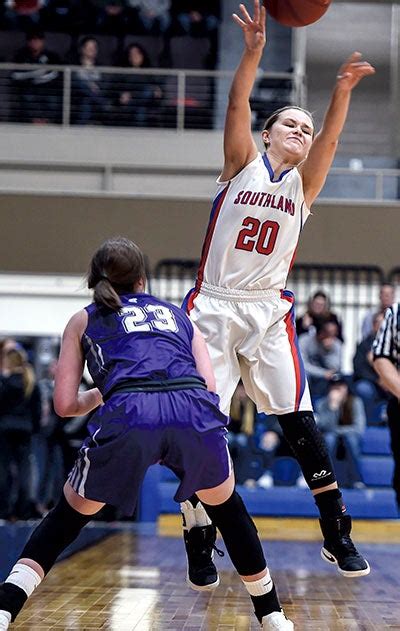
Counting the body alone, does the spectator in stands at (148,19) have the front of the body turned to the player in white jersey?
yes

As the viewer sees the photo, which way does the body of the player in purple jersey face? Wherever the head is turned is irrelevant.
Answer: away from the camera

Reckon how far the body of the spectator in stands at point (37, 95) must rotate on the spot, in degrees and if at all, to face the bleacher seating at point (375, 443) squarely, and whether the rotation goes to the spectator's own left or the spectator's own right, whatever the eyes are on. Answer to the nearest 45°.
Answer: approximately 45° to the spectator's own left

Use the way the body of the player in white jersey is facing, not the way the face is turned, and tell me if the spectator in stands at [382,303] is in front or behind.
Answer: behind

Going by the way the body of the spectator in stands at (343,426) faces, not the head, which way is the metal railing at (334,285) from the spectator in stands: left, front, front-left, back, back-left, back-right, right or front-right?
back

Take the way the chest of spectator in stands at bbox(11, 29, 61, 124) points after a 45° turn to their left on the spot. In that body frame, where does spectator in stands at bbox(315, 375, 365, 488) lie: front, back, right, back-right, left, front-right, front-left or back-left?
front

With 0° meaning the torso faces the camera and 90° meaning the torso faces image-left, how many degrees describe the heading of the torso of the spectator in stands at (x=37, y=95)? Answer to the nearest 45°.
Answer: approximately 0°

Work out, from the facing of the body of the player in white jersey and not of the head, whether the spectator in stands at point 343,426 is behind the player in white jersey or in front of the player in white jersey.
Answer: behind

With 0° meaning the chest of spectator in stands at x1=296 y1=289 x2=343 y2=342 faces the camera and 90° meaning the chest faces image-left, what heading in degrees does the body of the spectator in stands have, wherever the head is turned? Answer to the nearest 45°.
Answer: approximately 0°
